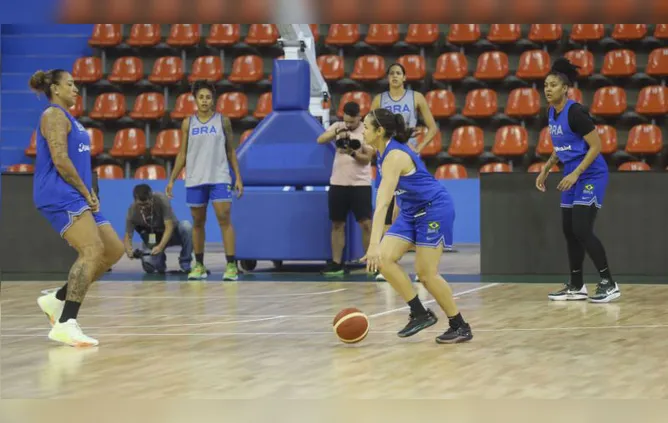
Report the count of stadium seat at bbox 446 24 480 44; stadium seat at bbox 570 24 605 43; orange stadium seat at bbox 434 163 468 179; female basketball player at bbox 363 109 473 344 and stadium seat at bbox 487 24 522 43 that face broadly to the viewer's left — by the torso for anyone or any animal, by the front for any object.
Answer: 1

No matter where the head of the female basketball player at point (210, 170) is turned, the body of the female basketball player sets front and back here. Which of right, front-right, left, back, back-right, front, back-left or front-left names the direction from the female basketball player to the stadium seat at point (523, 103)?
back-left

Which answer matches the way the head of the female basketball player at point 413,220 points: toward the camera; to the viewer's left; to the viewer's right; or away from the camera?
to the viewer's left

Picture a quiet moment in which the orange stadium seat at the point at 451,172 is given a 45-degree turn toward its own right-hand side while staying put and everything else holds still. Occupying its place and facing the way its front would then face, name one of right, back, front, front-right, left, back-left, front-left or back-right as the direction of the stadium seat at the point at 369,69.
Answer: right

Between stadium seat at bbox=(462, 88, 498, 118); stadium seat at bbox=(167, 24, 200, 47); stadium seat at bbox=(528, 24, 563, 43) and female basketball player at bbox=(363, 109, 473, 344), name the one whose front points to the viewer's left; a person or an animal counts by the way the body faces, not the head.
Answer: the female basketball player

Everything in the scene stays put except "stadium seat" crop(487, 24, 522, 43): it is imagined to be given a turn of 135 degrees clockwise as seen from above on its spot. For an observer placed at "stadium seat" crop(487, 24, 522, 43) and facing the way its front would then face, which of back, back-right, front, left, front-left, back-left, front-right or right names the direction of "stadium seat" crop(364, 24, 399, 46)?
front-left

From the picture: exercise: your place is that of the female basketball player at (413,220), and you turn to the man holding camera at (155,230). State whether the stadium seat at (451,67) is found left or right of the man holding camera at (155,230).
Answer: right

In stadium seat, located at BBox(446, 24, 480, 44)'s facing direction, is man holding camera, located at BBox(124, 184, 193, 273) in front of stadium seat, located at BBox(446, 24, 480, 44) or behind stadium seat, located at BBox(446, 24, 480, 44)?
in front

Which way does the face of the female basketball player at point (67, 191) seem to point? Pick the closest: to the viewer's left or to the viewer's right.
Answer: to the viewer's right

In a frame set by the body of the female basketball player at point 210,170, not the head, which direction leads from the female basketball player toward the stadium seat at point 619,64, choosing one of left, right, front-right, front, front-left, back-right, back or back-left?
back-left

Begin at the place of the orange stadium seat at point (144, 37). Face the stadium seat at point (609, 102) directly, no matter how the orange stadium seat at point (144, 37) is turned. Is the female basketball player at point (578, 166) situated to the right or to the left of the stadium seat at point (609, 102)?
right

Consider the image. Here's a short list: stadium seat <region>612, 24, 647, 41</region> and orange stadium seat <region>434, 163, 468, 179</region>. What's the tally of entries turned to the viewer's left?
0

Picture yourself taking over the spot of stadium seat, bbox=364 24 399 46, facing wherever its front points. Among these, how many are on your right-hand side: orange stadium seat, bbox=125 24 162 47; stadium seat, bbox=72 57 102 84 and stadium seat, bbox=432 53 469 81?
2

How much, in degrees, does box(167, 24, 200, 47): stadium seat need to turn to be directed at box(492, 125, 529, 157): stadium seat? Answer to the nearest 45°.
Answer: approximately 45° to its left
